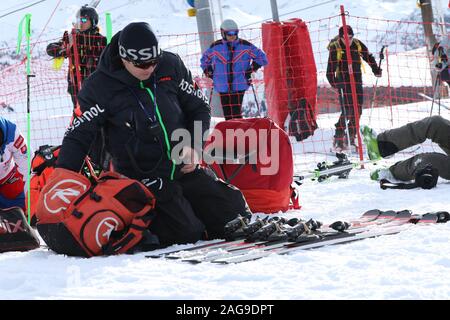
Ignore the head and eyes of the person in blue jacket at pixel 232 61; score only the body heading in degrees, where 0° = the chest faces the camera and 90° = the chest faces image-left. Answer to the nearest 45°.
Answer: approximately 0°

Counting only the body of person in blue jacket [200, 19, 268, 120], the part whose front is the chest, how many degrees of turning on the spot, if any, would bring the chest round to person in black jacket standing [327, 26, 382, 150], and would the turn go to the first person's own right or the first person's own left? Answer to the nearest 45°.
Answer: approximately 135° to the first person's own left

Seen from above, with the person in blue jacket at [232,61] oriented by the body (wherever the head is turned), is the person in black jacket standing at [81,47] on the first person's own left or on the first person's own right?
on the first person's own right

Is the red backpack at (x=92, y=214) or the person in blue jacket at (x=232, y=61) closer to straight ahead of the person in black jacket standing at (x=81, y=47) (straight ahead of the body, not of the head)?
the red backpack

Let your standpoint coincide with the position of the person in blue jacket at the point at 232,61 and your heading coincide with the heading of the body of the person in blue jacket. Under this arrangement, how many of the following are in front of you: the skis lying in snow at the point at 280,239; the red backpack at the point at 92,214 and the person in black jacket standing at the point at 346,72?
2

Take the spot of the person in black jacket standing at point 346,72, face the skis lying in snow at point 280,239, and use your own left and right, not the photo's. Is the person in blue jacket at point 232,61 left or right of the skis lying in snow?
right

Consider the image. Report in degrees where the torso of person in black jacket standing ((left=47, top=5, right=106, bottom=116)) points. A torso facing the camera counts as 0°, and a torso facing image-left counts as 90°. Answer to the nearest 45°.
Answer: approximately 45°

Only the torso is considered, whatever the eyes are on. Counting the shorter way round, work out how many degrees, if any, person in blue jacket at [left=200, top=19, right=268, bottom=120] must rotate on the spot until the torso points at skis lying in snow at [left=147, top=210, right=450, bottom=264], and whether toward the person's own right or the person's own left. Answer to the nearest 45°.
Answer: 0° — they already face it

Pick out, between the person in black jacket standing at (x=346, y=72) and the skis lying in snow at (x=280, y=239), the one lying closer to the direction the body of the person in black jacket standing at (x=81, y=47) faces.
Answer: the skis lying in snow

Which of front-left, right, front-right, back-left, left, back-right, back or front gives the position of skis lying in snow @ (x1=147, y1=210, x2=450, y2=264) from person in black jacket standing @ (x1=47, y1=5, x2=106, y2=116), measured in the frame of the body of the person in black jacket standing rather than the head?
front-left
